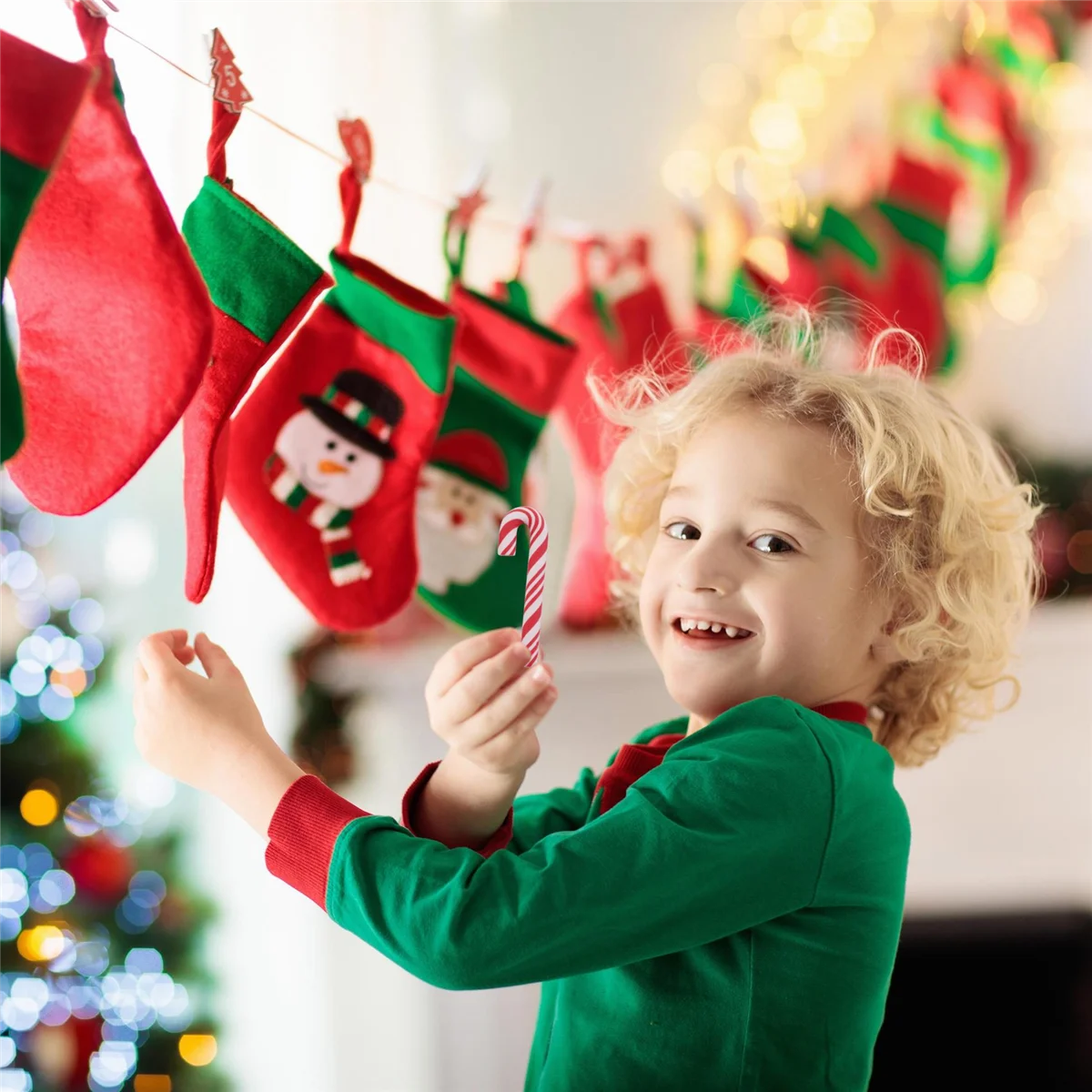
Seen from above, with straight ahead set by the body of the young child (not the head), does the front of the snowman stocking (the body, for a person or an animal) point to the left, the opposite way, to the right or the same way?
to the left

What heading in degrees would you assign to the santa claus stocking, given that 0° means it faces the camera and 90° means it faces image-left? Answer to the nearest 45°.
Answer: approximately 0°

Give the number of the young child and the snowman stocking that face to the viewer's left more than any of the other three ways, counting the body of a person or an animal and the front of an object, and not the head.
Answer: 1

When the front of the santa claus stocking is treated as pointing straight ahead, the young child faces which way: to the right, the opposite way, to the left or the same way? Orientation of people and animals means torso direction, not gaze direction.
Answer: to the right

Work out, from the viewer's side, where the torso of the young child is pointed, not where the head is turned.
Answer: to the viewer's left

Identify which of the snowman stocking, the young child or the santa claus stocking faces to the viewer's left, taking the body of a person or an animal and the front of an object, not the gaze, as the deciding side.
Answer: the young child
